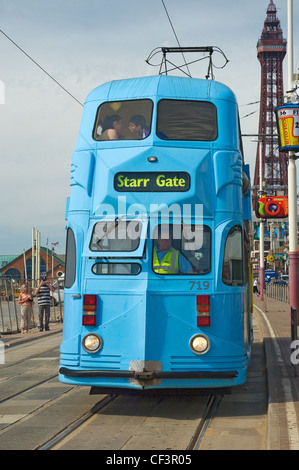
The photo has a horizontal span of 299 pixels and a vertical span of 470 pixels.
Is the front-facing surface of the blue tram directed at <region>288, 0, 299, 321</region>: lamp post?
no

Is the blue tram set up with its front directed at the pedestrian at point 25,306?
no

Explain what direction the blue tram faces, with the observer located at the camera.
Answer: facing the viewer
